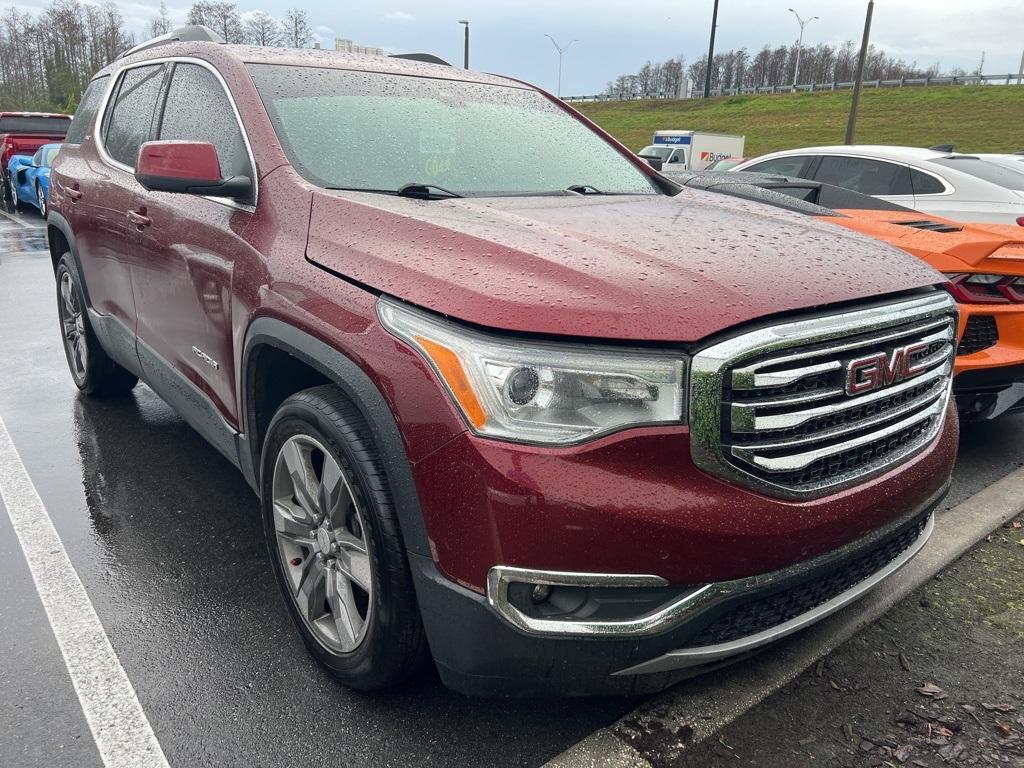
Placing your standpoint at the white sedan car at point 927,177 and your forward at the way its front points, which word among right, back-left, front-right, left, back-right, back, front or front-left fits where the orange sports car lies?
back-left

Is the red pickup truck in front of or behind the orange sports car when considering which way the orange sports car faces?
in front

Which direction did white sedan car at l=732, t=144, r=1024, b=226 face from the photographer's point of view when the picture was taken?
facing away from the viewer and to the left of the viewer

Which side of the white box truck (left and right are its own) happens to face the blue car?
front

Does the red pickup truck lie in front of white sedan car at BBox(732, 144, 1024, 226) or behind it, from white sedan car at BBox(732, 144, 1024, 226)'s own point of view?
in front

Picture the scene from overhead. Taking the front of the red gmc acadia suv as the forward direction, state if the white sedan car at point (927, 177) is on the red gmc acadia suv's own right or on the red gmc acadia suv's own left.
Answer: on the red gmc acadia suv's own left

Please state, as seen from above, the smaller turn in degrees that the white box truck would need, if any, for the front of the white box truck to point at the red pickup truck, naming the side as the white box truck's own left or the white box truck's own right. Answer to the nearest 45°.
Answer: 0° — it already faces it

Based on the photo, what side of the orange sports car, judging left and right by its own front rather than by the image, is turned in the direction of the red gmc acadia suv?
left

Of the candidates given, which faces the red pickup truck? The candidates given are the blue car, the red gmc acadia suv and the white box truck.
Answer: the white box truck

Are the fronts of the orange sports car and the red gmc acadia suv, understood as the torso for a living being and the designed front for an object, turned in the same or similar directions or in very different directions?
very different directions

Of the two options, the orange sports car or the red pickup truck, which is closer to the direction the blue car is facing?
the orange sports car
